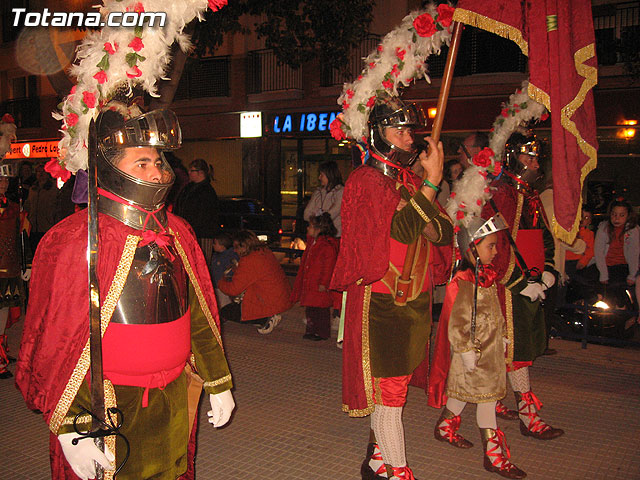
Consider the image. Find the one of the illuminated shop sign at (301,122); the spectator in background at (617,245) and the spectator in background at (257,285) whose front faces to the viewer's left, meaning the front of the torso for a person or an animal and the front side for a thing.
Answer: the spectator in background at (257,285)

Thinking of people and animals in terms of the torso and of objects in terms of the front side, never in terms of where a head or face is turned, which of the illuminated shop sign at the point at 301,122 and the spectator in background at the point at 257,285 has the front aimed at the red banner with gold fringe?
the illuminated shop sign

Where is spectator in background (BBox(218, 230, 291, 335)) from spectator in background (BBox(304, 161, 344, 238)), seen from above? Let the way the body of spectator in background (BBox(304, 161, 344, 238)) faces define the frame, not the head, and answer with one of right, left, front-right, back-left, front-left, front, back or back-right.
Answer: front

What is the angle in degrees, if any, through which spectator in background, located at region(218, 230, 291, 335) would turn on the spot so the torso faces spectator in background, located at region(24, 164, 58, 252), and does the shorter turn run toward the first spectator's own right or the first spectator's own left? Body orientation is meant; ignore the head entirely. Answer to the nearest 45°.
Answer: approximately 45° to the first spectator's own right

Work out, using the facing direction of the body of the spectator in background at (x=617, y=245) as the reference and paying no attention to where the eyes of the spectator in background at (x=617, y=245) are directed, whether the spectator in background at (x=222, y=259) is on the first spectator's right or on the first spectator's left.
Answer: on the first spectator's right

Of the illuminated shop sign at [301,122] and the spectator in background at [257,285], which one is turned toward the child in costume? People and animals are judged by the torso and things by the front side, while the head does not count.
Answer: the illuminated shop sign

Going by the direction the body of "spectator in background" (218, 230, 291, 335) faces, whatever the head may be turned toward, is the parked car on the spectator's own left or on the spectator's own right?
on the spectator's own right

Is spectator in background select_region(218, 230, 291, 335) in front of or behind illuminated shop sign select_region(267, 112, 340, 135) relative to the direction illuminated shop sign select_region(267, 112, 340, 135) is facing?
in front

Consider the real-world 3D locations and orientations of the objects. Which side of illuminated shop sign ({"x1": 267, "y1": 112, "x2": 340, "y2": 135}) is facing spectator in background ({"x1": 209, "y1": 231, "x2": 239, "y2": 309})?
front

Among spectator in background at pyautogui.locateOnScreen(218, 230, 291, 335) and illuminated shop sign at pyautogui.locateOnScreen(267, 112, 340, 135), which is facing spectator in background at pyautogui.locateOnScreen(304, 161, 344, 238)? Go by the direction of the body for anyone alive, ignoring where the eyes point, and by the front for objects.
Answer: the illuminated shop sign

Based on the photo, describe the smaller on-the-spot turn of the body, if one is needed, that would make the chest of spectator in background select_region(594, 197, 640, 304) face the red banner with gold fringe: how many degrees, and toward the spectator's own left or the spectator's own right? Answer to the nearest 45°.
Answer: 0° — they already face it

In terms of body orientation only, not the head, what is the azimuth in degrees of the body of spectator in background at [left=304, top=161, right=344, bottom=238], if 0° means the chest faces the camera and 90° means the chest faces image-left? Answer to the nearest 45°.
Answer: approximately 45°

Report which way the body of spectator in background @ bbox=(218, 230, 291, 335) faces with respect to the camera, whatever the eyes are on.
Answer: to the viewer's left
